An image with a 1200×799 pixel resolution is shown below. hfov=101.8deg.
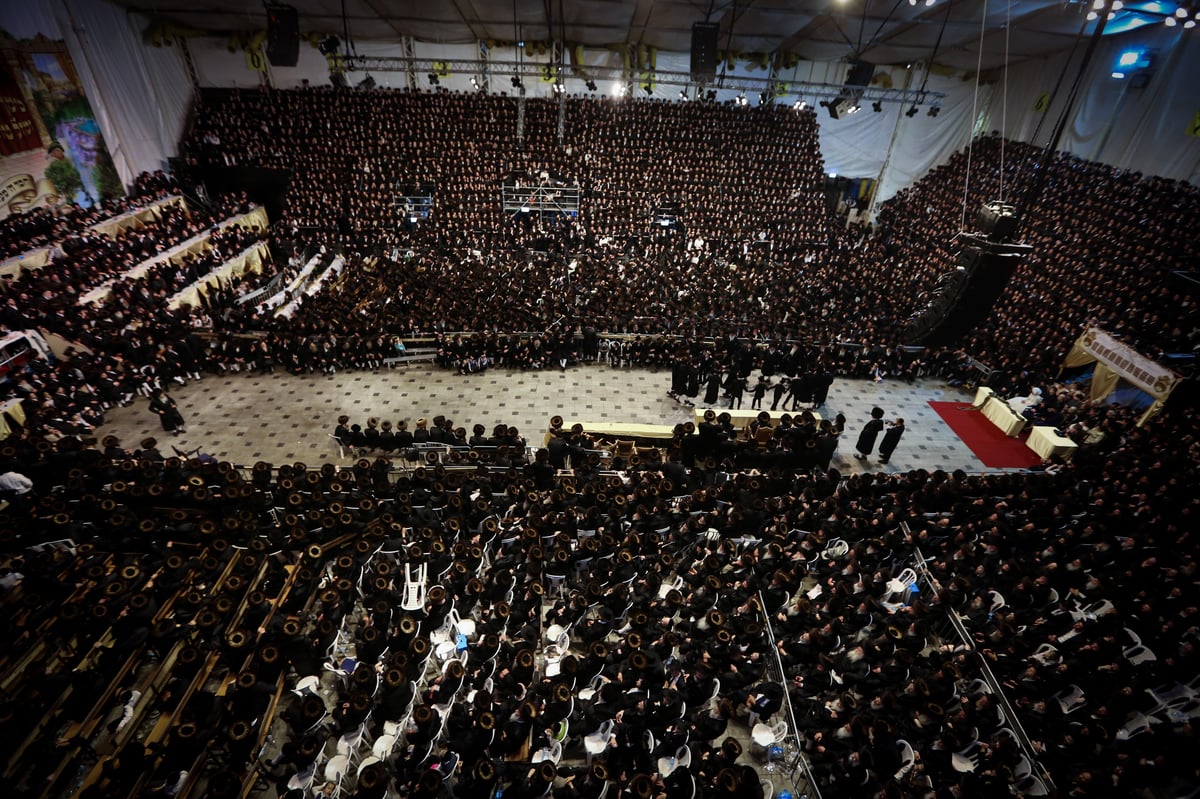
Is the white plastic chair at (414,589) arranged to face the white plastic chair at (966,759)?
no

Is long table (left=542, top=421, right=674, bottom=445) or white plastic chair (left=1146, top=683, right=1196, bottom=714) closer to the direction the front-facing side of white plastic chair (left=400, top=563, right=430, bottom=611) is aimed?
the long table

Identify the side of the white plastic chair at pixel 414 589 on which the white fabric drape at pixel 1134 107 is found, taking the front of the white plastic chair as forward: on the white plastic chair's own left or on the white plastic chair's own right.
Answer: on the white plastic chair's own right

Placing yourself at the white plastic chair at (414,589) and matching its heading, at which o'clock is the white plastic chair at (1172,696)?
the white plastic chair at (1172,696) is roughly at 4 o'clock from the white plastic chair at (414,589).

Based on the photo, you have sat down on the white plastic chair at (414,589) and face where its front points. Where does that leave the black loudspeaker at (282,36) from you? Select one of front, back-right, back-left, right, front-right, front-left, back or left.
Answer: front

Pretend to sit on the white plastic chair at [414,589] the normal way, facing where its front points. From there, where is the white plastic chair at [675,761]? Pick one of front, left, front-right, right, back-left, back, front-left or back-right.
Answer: back-right

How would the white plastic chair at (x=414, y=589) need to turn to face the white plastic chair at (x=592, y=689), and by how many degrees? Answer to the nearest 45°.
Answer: approximately 135° to its right

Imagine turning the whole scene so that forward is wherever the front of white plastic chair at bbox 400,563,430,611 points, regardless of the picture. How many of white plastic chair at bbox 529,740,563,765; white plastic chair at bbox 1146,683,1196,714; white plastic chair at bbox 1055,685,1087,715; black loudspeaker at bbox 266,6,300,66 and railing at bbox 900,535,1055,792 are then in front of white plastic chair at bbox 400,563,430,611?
1

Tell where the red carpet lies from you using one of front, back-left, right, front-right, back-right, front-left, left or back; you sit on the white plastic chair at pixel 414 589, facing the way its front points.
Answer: right

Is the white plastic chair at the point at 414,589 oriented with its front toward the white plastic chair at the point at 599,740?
no

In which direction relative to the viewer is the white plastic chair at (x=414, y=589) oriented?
away from the camera

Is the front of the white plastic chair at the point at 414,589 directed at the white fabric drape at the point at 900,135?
no

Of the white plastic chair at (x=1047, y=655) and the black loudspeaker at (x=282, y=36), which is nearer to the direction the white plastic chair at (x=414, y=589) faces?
the black loudspeaker

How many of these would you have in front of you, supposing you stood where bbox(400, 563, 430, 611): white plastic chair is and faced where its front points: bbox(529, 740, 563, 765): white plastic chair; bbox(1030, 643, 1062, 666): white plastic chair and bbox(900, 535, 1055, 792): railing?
0

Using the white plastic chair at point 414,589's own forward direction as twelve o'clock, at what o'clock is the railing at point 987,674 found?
The railing is roughly at 4 o'clock from the white plastic chair.
